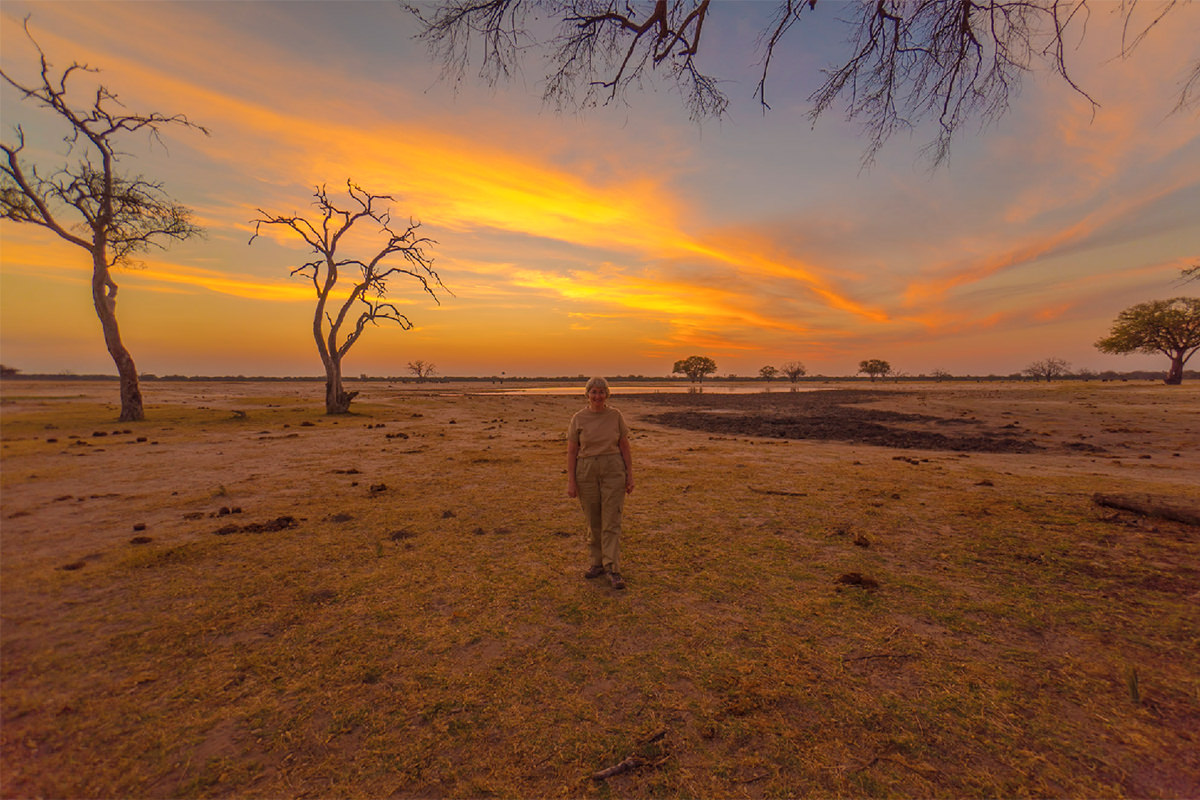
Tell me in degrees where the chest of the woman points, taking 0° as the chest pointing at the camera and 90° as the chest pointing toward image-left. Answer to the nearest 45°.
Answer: approximately 0°

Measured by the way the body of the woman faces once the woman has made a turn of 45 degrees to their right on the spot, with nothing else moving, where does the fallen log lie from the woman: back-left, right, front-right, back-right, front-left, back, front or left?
back-left
